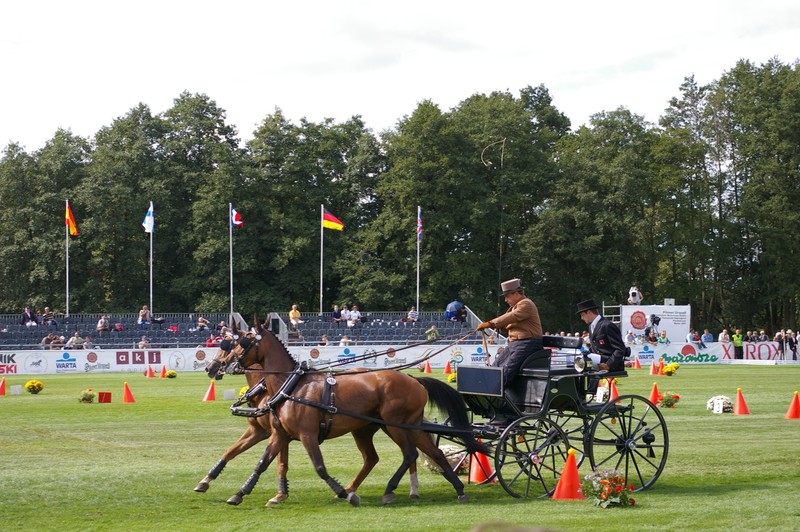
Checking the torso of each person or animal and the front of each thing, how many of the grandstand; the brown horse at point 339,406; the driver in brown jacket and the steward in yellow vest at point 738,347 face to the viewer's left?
2

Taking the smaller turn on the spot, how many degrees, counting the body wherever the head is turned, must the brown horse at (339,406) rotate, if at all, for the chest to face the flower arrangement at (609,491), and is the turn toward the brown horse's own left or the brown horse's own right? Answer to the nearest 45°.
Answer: approximately 180°

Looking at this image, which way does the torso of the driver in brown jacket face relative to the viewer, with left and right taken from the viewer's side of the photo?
facing to the left of the viewer

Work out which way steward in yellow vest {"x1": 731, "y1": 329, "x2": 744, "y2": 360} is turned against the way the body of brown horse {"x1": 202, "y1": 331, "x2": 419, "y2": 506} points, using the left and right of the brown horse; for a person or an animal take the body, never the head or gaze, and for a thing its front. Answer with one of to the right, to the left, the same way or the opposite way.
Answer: to the left

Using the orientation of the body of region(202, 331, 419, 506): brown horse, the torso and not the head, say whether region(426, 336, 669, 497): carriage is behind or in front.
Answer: behind

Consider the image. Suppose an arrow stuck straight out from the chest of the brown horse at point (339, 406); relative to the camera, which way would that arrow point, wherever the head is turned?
to the viewer's left

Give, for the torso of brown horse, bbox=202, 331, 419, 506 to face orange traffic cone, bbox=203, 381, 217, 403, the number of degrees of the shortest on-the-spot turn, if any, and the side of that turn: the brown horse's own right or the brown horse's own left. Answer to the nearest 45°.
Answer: approximately 90° to the brown horse's own right

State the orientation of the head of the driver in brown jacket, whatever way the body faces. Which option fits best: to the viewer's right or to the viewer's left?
to the viewer's left

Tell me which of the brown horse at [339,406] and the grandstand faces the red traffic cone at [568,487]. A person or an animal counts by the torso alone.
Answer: the grandstand

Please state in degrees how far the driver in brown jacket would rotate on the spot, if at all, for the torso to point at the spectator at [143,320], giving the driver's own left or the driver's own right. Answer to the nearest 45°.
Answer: approximately 45° to the driver's own right

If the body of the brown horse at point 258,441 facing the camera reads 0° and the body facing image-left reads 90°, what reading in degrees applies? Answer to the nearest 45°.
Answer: approximately 90°

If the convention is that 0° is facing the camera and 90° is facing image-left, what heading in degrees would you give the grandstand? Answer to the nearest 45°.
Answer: approximately 0°

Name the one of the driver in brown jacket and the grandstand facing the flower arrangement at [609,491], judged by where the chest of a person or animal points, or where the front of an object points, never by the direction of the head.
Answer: the grandstand
